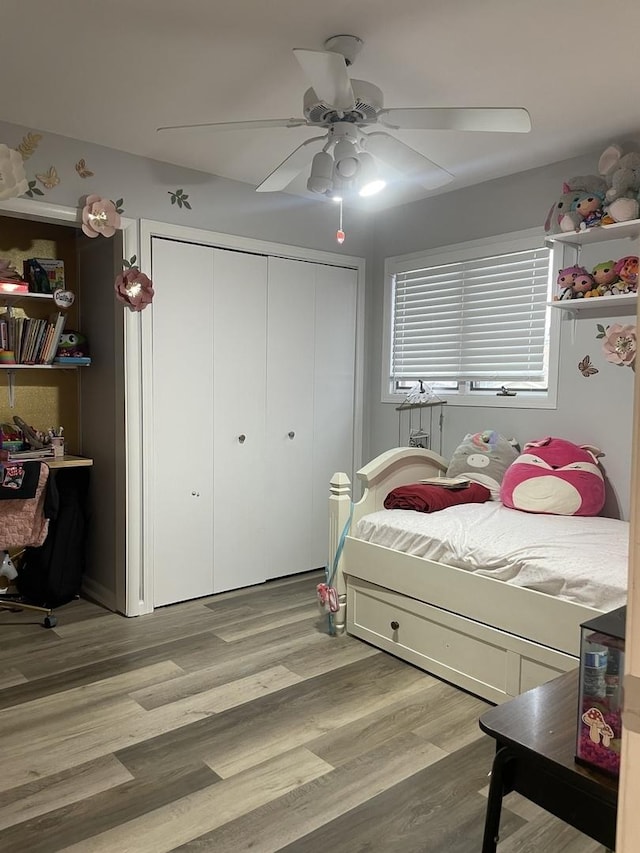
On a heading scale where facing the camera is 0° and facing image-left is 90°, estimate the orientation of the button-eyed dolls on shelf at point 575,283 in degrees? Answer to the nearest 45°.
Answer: approximately 45°

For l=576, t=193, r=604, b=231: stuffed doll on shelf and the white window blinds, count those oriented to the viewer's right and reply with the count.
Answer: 0

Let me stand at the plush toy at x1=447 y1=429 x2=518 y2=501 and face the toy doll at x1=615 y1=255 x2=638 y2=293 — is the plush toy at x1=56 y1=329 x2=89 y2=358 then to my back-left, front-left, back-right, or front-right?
back-right

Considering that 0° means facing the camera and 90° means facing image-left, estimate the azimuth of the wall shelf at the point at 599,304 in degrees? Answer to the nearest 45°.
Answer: approximately 45°

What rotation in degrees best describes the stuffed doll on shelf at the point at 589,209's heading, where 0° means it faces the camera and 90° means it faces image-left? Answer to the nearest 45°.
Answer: approximately 45°

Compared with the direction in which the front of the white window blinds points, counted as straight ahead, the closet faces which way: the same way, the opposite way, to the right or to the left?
to the left

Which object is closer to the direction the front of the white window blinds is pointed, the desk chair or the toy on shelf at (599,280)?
the desk chair
